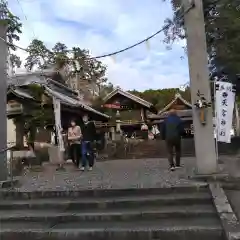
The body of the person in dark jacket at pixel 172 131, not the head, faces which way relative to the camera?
away from the camera

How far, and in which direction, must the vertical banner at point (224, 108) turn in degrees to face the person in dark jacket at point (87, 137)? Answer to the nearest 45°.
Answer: approximately 90° to its right

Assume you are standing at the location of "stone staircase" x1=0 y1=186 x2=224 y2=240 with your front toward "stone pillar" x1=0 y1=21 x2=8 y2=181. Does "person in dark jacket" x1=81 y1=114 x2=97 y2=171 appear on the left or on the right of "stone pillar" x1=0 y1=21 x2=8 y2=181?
right

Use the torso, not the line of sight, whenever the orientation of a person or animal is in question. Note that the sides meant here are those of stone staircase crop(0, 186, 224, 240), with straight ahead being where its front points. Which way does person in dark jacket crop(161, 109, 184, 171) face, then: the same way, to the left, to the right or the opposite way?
the opposite way

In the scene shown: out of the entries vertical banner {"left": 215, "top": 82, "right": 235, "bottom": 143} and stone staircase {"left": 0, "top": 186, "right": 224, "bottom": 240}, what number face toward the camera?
2

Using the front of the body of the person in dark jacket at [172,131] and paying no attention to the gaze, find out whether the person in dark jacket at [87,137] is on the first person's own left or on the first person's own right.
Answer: on the first person's own left

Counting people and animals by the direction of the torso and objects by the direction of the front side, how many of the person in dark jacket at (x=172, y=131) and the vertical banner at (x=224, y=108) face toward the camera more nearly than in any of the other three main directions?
1

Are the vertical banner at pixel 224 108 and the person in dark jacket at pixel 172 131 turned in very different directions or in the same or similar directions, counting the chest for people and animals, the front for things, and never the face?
very different directions

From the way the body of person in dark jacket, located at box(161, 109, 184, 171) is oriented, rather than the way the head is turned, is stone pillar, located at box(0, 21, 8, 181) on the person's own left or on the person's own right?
on the person's own left

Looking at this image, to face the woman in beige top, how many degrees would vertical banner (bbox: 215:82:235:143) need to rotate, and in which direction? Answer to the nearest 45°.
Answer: approximately 90° to its right

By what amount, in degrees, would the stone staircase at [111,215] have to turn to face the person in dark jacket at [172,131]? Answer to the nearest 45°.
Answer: approximately 135° to its left

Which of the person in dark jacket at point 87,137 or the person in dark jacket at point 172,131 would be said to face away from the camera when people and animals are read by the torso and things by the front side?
the person in dark jacket at point 172,131
